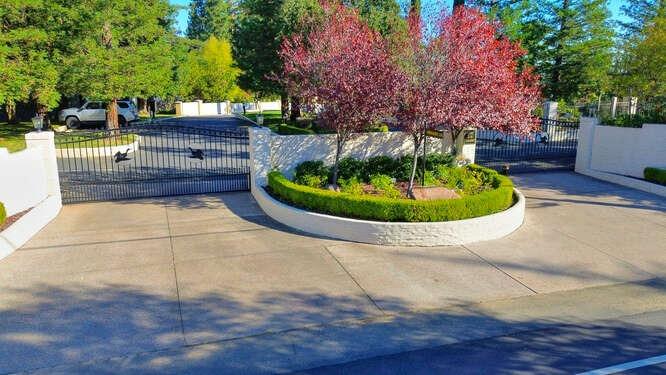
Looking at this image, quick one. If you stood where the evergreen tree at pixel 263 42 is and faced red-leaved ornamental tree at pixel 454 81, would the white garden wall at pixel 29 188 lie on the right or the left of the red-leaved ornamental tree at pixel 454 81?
right

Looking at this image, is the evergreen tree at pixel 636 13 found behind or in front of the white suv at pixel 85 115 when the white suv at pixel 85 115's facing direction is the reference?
behind

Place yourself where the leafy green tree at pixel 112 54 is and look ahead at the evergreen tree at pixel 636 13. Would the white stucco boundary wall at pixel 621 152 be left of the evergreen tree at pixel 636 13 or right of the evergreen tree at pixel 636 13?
right

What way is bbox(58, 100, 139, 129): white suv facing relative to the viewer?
to the viewer's left

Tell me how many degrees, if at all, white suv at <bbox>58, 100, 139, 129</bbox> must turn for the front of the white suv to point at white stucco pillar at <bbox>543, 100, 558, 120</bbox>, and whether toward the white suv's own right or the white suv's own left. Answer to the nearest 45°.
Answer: approximately 135° to the white suv's own left

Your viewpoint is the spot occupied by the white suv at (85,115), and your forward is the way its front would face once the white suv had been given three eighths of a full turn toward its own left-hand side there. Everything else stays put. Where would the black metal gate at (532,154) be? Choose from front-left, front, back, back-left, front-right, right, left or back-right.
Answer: front

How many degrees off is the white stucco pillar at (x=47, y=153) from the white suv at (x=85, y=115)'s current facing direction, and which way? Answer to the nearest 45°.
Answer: approximately 90° to its left

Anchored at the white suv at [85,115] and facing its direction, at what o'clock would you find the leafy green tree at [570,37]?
The leafy green tree is roughly at 7 o'clock from the white suv.

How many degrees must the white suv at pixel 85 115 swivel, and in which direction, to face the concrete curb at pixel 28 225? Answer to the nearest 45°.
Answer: approximately 90° to its left
